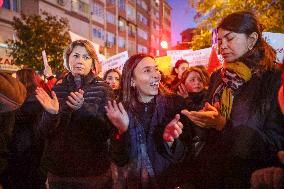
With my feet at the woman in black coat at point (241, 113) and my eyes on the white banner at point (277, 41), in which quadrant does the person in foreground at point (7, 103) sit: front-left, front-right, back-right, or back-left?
back-left

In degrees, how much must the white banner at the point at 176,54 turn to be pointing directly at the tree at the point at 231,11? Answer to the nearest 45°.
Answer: approximately 135° to its left

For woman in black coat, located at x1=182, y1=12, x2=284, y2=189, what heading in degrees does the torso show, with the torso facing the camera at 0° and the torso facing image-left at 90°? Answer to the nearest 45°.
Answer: approximately 45°

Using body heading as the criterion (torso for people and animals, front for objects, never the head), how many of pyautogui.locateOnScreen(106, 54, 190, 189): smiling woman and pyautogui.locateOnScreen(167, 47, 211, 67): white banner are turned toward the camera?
2

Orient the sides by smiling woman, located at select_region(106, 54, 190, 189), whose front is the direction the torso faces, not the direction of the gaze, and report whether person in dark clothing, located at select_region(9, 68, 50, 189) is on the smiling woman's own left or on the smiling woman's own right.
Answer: on the smiling woman's own right

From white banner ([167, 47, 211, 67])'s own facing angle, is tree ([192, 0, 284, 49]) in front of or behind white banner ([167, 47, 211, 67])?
behind

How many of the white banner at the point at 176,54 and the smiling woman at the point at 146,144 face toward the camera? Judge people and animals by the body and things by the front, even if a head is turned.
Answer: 2
